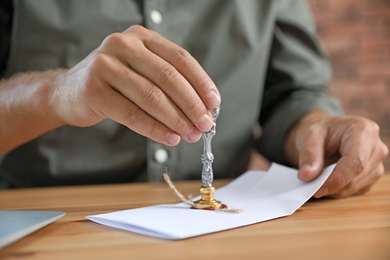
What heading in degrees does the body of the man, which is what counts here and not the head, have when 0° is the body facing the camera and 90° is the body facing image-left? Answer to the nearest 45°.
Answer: approximately 0°
